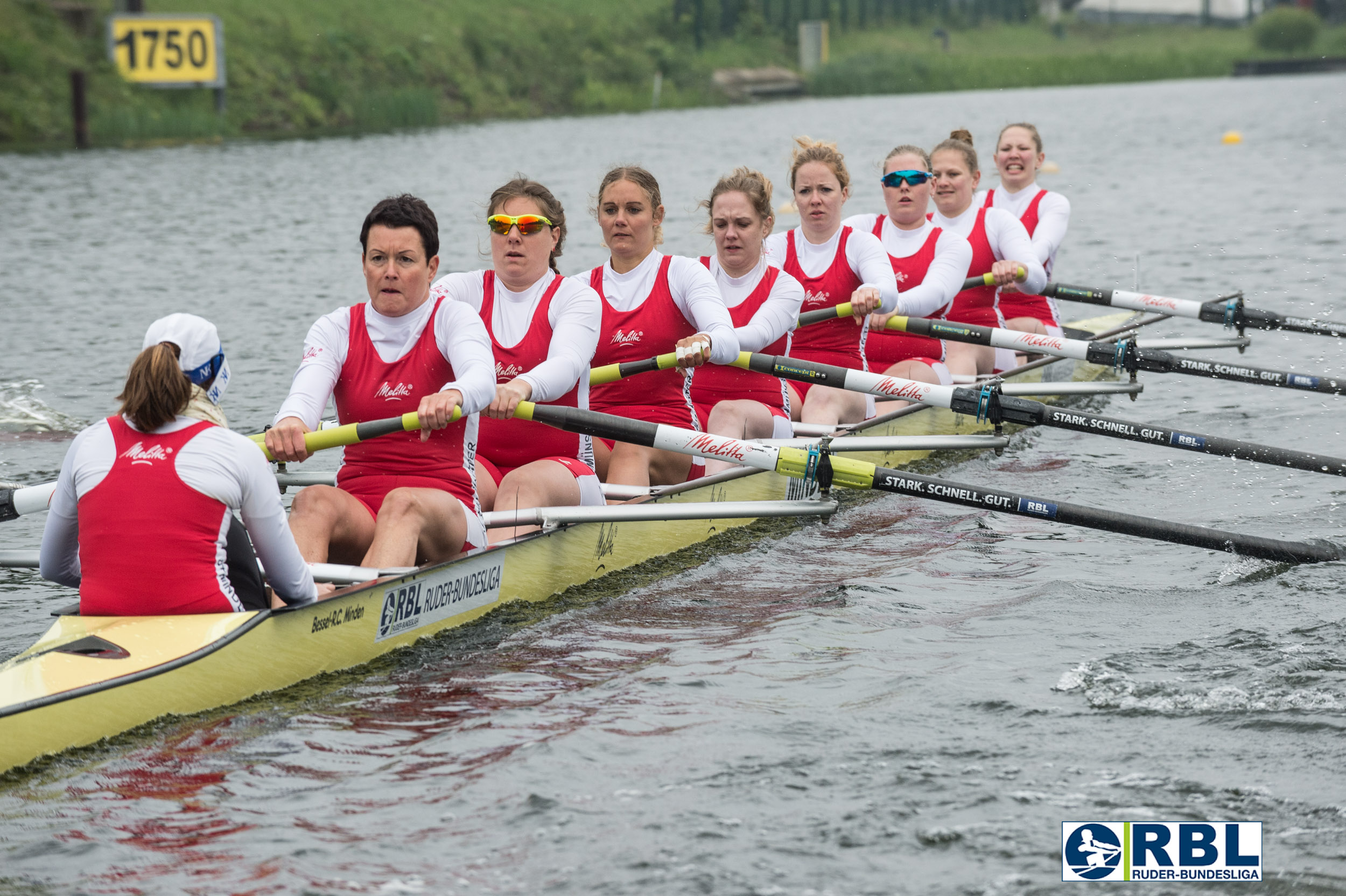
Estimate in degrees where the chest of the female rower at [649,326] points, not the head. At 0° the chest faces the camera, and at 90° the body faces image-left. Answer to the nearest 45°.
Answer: approximately 45°

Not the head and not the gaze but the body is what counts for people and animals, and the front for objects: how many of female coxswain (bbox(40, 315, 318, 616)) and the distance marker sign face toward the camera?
1

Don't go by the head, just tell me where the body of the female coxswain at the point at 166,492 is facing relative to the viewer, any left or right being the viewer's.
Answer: facing away from the viewer and to the right of the viewer

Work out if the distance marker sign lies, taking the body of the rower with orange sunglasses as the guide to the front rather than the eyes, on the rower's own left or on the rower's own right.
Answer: on the rower's own right

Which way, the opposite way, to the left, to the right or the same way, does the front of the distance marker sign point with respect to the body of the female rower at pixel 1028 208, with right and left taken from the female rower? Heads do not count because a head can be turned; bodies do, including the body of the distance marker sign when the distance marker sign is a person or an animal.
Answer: to the left

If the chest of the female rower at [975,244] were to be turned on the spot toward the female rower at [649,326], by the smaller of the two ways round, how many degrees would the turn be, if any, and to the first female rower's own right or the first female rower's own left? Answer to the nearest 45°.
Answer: approximately 45° to the first female rower's own left

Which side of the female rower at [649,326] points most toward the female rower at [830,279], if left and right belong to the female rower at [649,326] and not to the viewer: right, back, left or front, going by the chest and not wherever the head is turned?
back

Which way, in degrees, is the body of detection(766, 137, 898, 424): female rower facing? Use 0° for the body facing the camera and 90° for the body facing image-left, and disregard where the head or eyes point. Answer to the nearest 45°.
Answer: approximately 45°

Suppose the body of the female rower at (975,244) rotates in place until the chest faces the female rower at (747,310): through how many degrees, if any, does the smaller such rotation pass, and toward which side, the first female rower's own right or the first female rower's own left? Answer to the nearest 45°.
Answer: approximately 45° to the first female rower's own left

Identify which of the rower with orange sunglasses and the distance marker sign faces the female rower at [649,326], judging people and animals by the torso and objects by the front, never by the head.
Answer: the distance marker sign
